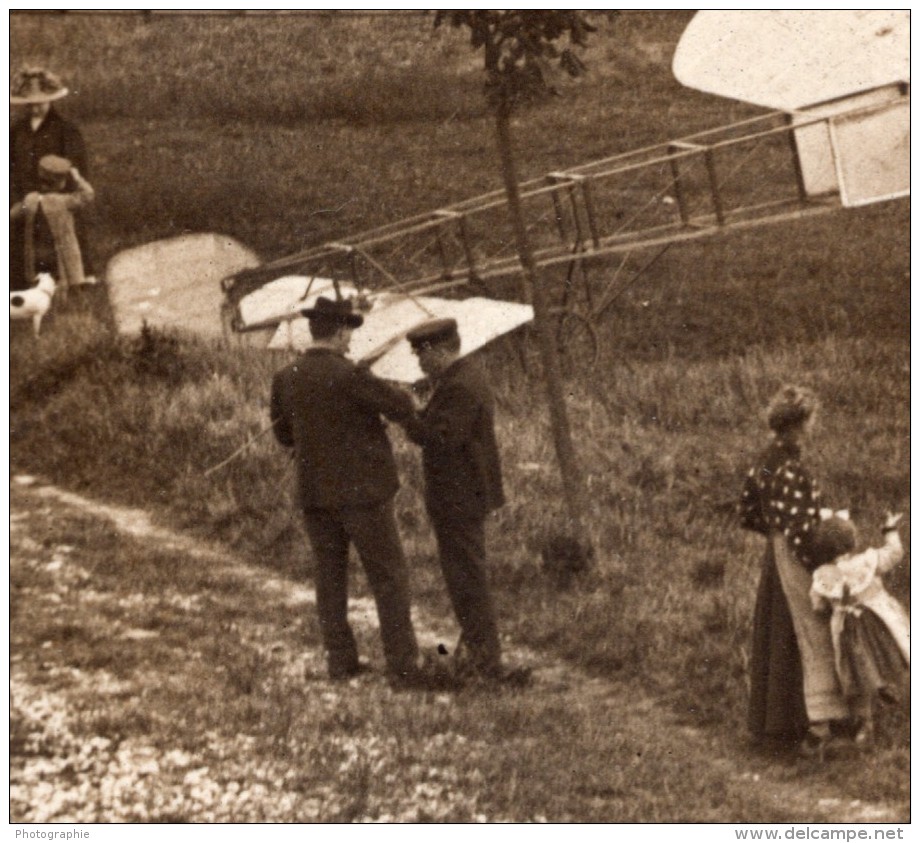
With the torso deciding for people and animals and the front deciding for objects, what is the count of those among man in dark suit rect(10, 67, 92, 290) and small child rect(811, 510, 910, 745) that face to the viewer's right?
0

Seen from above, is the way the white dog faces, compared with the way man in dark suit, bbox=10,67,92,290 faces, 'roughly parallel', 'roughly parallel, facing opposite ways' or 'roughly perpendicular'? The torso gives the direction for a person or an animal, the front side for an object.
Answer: roughly perpendicular

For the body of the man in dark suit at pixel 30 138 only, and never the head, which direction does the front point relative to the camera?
toward the camera

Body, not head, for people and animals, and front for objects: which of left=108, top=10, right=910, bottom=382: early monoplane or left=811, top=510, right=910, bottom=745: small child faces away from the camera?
the small child

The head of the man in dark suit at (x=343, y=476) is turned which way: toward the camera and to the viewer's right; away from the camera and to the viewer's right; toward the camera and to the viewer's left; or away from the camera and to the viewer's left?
away from the camera and to the viewer's right

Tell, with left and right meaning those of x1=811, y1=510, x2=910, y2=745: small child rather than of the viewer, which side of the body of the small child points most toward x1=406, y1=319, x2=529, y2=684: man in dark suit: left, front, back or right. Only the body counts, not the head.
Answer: left

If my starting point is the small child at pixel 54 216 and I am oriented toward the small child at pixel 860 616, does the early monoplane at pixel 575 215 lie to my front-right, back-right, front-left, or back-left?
front-left

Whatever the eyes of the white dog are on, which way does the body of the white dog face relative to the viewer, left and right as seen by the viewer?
facing to the right of the viewer

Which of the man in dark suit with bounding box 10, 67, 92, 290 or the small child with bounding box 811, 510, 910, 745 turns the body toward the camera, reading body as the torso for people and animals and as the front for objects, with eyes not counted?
the man in dark suit

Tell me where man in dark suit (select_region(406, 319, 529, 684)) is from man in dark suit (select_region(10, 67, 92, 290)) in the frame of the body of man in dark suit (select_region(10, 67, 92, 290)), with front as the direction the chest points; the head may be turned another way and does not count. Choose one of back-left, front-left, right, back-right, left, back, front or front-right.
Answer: front-left
